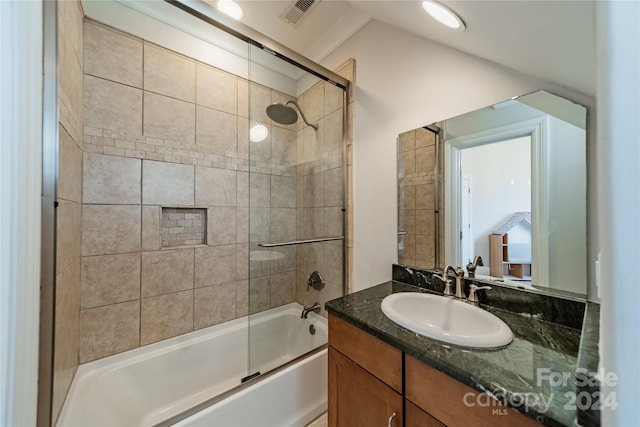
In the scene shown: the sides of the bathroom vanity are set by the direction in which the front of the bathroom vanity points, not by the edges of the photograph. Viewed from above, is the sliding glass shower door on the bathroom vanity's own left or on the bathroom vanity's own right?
on the bathroom vanity's own right

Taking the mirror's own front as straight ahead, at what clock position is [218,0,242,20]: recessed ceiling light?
The recessed ceiling light is roughly at 1 o'clock from the mirror.

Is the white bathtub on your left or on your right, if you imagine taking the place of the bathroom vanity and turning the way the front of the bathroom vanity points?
on your right

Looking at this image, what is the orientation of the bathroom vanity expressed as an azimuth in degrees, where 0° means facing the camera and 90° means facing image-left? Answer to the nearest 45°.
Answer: approximately 45°

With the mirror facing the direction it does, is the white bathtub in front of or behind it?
in front

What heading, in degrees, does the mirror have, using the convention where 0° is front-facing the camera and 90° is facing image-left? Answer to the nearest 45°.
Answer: approximately 45°
